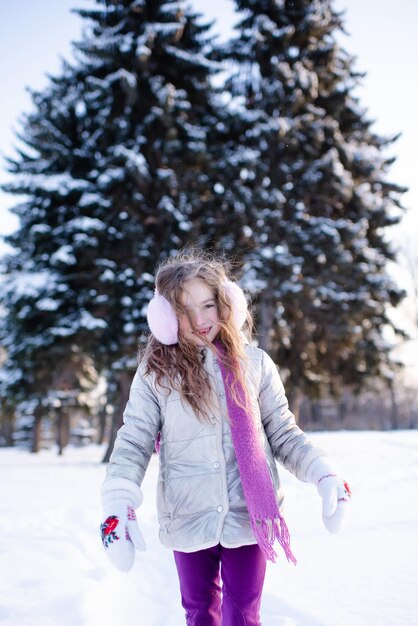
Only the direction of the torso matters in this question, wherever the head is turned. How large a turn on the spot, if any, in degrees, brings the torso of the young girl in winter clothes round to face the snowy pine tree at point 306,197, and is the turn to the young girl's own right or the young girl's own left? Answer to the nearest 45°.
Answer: approximately 180°

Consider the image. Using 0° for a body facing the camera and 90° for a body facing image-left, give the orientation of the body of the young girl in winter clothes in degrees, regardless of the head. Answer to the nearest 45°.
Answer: approximately 0°

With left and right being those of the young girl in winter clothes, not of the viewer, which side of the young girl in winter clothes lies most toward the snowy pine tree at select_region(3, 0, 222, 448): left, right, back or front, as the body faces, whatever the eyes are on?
back
